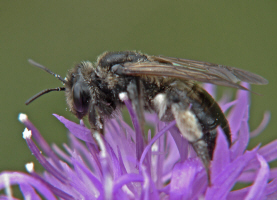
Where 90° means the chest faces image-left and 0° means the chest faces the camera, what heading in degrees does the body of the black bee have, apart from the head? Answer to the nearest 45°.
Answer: approximately 90°
